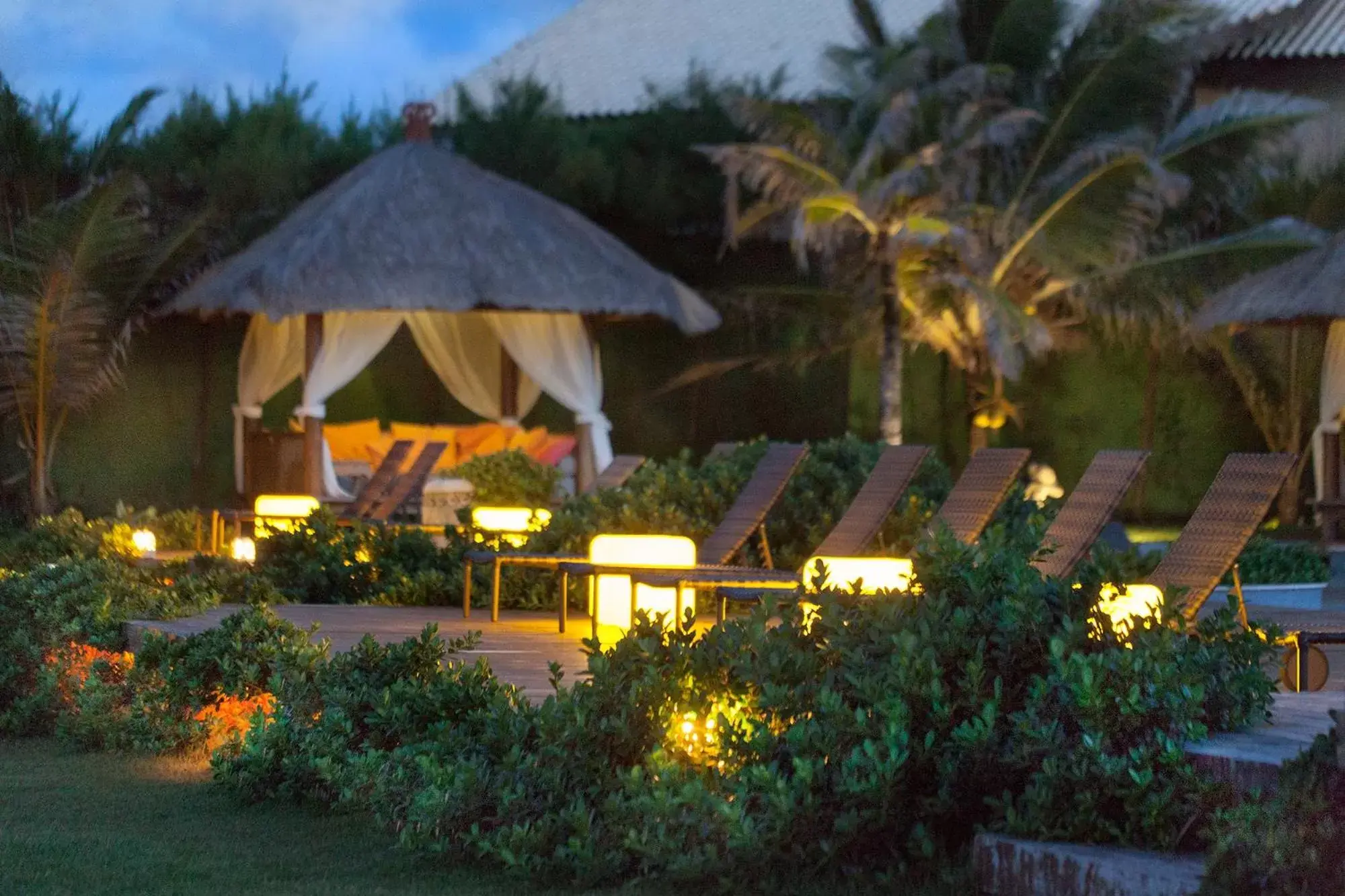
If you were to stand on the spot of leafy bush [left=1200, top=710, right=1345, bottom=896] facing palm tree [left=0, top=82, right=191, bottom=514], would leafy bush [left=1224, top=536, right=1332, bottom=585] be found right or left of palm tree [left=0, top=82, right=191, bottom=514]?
right

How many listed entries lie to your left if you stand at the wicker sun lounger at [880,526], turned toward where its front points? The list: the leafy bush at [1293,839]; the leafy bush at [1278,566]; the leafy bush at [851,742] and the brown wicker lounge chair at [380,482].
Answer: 2

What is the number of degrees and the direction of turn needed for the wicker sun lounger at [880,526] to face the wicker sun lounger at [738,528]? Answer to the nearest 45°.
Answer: approximately 45° to its right

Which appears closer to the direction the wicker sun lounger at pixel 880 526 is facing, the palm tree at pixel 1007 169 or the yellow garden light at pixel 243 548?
the yellow garden light

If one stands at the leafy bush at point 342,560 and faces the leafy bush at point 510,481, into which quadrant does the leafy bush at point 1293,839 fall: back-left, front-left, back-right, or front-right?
back-right

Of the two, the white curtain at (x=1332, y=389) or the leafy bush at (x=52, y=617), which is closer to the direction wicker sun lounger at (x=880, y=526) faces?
the leafy bush

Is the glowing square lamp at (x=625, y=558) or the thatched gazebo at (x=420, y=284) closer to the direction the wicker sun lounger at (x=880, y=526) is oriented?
the glowing square lamp

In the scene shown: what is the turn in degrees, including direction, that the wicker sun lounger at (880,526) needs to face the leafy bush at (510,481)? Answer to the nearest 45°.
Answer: approximately 45° to its right
